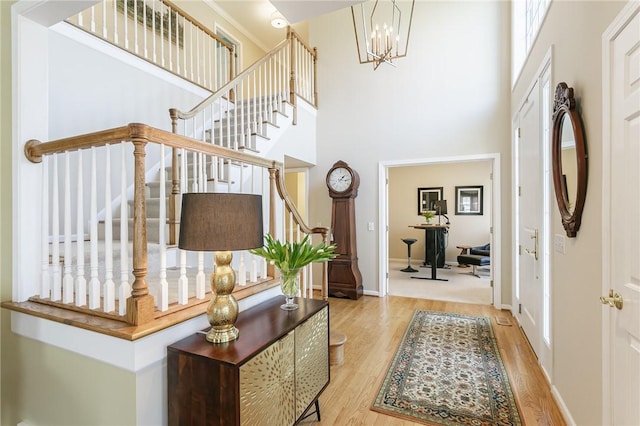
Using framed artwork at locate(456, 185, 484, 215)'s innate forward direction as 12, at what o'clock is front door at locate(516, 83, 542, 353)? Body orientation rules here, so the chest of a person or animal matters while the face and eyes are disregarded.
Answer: The front door is roughly at 12 o'clock from the framed artwork.

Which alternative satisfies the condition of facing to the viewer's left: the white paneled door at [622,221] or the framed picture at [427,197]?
the white paneled door

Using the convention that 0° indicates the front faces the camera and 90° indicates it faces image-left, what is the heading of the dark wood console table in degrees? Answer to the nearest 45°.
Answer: approximately 315°

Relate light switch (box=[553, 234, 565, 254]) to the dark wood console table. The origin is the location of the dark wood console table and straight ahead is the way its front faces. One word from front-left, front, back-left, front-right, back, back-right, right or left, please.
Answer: front-left

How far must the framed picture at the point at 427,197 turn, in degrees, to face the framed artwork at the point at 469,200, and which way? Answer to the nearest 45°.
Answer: approximately 90° to its left

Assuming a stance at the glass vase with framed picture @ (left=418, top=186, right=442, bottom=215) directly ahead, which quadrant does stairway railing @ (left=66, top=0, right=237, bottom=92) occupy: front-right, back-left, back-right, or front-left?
front-left

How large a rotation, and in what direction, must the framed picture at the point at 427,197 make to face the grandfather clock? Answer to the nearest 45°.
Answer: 0° — it already faces it

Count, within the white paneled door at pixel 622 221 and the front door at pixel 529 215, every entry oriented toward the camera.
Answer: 0

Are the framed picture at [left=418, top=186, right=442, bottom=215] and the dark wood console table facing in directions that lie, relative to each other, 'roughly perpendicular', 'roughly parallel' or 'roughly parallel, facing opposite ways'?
roughly perpendicular

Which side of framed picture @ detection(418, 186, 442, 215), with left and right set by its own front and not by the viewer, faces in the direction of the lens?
front

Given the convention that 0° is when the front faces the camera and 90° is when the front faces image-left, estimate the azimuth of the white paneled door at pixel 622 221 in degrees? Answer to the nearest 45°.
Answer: approximately 90°

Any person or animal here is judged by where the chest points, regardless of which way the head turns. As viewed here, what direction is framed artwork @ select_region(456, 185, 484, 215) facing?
toward the camera

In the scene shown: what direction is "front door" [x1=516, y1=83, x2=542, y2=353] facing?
to the viewer's left

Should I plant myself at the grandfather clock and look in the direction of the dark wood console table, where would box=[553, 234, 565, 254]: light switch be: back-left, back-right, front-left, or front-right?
front-left

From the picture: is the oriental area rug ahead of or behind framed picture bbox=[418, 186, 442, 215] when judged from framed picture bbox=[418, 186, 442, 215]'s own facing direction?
ahead
